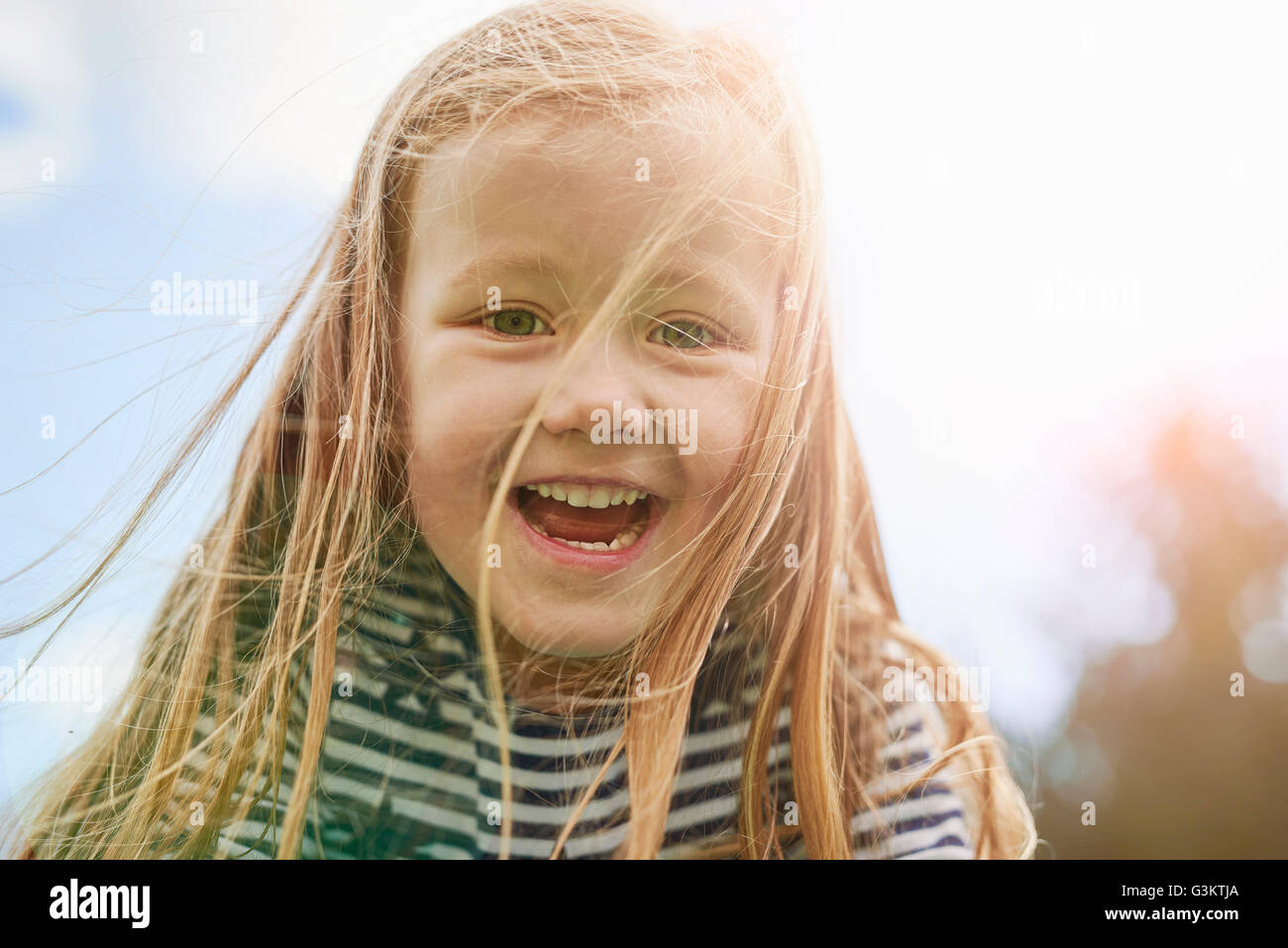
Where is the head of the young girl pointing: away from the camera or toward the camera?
toward the camera

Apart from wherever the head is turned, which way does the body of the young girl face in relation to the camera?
toward the camera
